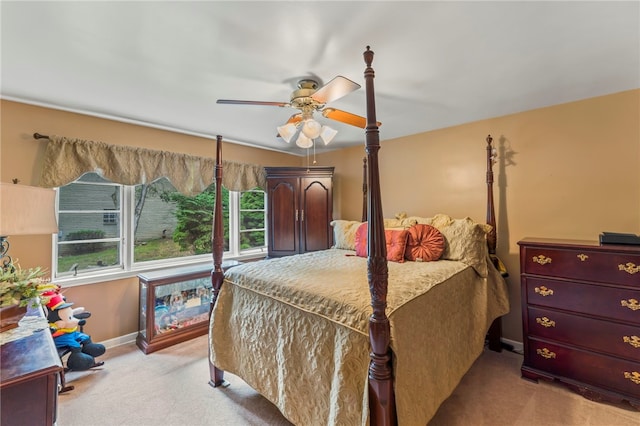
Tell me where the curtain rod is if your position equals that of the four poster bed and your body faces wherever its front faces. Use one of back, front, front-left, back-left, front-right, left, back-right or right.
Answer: front-right

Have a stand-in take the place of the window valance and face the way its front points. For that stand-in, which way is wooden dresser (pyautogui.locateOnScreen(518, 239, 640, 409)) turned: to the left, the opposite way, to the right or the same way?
the opposite way

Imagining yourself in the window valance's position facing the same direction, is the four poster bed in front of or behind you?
in front

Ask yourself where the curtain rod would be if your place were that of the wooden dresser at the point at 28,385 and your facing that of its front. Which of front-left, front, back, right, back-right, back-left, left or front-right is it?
left

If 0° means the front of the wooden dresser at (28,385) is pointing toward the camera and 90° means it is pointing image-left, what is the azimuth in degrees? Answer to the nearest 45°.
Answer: approximately 270°

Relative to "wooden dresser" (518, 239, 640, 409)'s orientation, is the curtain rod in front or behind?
in front

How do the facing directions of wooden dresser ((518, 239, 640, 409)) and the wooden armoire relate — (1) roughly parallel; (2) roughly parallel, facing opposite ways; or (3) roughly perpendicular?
roughly perpendicular

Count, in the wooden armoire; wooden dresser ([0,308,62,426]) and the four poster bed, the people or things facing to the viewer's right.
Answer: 1

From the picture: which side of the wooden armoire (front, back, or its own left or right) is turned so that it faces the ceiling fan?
front

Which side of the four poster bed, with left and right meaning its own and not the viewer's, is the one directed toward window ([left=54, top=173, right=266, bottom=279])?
right

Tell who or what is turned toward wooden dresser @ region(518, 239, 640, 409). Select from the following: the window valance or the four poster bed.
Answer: the window valance

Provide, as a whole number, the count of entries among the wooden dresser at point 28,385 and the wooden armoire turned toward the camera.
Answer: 1
